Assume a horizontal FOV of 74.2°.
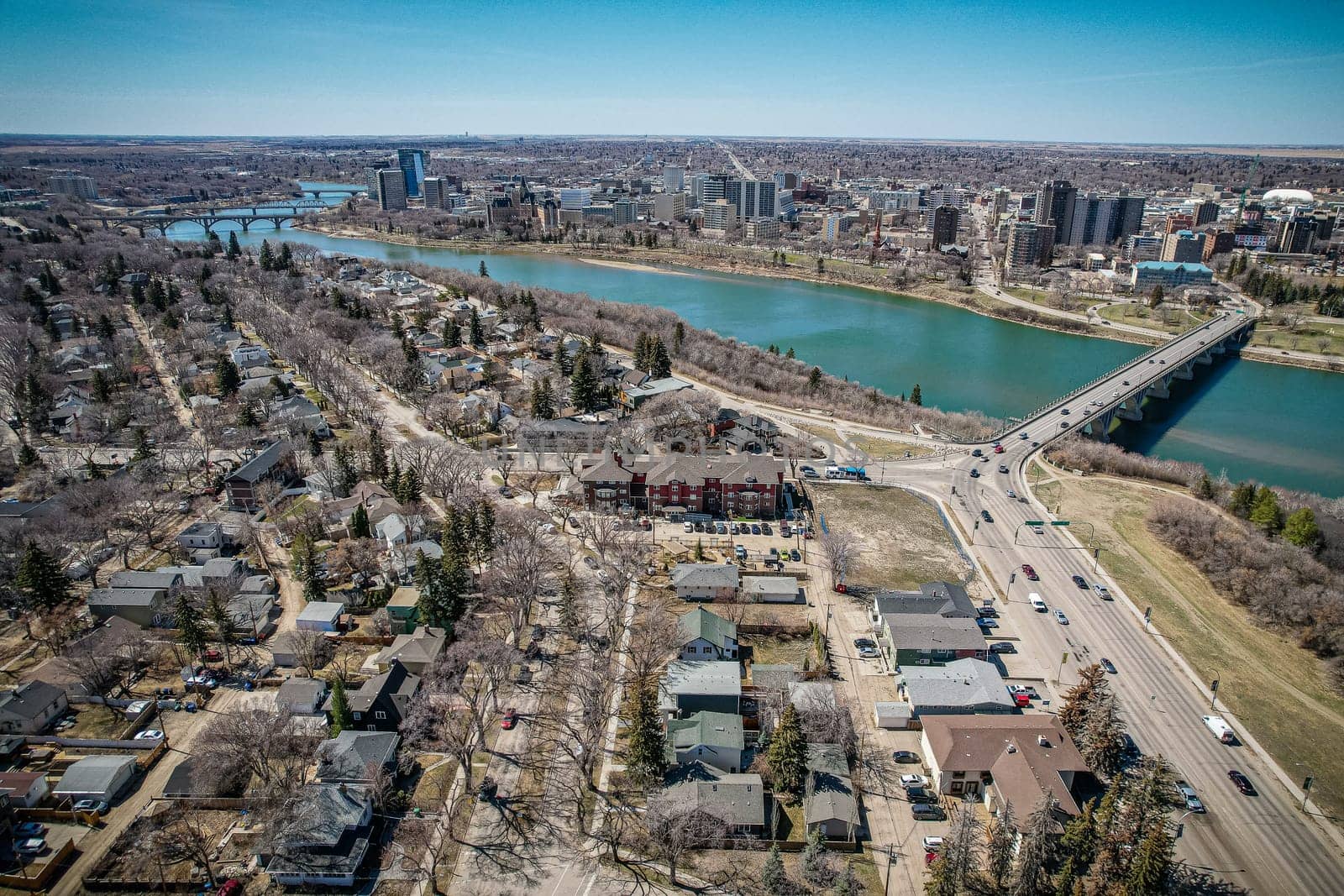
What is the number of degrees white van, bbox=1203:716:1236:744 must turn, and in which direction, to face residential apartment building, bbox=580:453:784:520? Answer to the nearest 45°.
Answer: approximately 45° to its left

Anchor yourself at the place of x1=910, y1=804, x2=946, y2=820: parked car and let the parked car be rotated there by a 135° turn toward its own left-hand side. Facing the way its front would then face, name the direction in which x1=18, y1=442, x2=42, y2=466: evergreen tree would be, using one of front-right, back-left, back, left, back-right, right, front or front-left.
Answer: front-left

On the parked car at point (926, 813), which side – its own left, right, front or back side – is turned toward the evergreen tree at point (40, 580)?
back

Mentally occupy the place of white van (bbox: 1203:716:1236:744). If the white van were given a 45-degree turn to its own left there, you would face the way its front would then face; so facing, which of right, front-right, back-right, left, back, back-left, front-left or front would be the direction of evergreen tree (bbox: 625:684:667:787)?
front-left

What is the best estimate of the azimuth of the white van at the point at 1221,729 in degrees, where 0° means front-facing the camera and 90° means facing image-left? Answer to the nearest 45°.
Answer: approximately 135°

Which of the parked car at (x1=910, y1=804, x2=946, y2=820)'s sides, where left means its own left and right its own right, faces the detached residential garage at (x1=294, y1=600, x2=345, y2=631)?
back

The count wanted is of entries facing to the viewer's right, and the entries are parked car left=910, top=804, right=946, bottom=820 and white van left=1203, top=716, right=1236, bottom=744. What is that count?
1

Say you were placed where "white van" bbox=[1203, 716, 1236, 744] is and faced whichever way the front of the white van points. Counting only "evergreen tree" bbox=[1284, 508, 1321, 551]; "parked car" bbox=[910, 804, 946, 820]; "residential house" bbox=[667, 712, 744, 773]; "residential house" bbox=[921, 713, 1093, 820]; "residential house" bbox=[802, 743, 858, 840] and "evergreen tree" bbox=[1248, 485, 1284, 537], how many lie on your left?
4

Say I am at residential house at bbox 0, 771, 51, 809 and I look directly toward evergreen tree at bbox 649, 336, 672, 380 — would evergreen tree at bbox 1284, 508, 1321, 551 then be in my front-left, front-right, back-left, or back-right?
front-right

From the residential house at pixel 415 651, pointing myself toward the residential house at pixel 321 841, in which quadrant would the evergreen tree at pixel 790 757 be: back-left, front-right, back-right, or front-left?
front-left

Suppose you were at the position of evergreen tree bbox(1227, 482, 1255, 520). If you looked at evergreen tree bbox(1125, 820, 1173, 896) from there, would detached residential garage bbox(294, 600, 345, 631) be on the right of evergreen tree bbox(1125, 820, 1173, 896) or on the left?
right

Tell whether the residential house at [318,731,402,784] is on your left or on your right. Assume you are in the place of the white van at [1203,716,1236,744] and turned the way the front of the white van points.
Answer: on your left

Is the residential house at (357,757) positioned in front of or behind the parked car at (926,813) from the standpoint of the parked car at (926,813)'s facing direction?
behind

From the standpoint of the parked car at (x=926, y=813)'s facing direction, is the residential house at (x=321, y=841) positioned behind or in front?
behind

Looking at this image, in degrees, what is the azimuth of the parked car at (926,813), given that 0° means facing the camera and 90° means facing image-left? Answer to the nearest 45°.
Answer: approximately 270°
